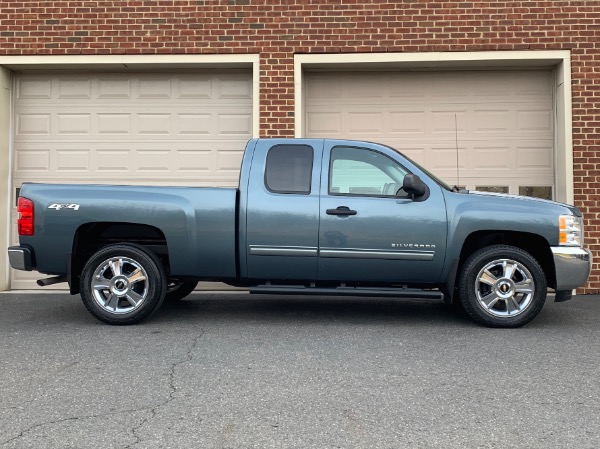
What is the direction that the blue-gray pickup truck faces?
to the viewer's right

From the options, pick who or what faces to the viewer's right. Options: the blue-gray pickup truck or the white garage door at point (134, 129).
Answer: the blue-gray pickup truck

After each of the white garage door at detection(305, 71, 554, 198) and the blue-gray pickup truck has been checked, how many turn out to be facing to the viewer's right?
1

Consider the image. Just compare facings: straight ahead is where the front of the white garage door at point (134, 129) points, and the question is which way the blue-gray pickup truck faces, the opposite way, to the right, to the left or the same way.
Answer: to the left

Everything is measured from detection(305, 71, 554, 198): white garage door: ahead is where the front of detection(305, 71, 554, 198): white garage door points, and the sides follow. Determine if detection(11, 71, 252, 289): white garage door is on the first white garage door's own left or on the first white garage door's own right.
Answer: on the first white garage door's own right

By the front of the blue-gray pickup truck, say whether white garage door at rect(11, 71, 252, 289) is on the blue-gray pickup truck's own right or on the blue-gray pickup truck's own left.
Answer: on the blue-gray pickup truck's own left

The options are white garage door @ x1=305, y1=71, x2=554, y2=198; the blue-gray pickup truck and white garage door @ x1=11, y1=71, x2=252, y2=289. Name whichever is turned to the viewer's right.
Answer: the blue-gray pickup truck

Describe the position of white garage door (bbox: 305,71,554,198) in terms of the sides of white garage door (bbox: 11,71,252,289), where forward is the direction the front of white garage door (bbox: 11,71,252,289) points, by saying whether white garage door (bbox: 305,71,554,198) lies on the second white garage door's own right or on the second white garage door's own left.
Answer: on the second white garage door's own left

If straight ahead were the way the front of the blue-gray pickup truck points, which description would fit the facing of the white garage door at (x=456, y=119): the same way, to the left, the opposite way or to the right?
to the right

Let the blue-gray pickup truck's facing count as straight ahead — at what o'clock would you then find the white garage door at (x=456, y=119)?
The white garage door is roughly at 10 o'clock from the blue-gray pickup truck.

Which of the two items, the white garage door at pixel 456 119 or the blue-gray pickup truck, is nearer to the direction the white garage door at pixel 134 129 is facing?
the blue-gray pickup truck
